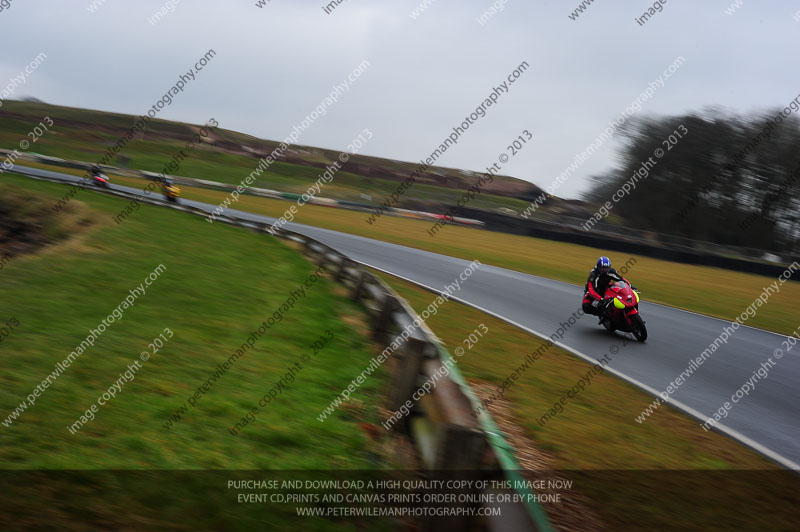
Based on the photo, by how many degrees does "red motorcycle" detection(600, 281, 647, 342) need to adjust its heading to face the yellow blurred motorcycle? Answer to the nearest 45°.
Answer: approximately 180°

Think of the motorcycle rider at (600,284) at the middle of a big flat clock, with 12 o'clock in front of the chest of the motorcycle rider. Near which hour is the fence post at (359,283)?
The fence post is roughly at 3 o'clock from the motorcycle rider.

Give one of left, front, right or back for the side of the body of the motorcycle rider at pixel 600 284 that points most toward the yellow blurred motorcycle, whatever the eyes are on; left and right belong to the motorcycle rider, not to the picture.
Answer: back

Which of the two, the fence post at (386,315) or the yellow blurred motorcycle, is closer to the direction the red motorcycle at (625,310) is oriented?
the fence post

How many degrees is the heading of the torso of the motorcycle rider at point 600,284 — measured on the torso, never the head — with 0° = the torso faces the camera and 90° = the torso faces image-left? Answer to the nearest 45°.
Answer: approximately 315°
